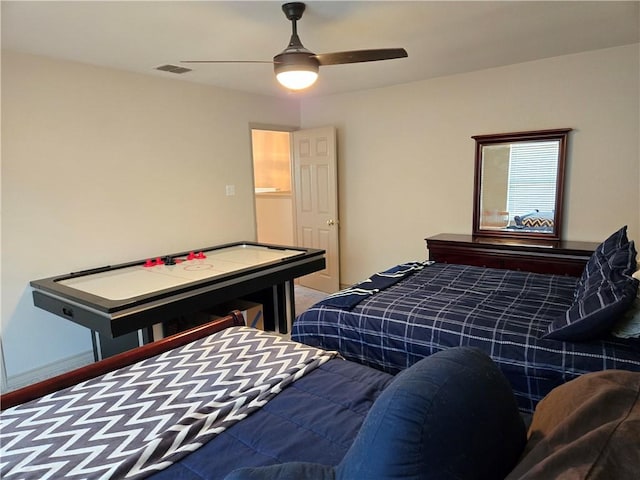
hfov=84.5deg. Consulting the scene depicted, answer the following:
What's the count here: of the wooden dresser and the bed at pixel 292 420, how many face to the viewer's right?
0

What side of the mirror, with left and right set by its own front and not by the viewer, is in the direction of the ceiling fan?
front

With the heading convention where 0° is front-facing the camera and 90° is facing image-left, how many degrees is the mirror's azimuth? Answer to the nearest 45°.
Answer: approximately 45°

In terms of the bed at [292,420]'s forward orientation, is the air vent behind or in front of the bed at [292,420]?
in front

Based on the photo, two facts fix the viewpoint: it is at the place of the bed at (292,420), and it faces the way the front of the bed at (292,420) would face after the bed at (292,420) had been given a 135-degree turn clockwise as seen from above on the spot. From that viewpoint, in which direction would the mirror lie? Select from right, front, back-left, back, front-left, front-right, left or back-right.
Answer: front-left

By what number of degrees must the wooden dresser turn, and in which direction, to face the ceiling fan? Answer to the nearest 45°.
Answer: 0° — it already faces it

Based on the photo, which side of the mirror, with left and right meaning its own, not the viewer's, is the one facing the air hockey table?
front

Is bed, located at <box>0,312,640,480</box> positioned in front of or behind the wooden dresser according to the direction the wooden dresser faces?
in front

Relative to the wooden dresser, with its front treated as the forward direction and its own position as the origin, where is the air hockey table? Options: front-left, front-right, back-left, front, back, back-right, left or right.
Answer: front

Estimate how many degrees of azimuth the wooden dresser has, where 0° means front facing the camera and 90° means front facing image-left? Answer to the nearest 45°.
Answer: approximately 45°

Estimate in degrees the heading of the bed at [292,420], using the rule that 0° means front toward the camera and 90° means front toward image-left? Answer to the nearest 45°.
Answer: approximately 135°
